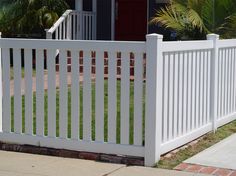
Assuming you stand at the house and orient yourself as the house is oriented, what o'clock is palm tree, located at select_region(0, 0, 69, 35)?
The palm tree is roughly at 2 o'clock from the house.

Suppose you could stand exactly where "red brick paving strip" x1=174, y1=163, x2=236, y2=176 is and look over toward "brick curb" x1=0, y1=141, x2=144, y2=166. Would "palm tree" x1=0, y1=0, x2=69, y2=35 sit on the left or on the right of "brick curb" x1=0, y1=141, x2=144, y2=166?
right

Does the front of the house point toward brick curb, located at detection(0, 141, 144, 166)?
yes

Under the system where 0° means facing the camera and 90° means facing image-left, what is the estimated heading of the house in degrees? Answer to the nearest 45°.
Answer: approximately 0°

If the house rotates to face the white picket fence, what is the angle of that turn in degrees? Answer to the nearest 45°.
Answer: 0° — it already faces it

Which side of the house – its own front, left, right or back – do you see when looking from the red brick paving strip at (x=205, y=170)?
front
